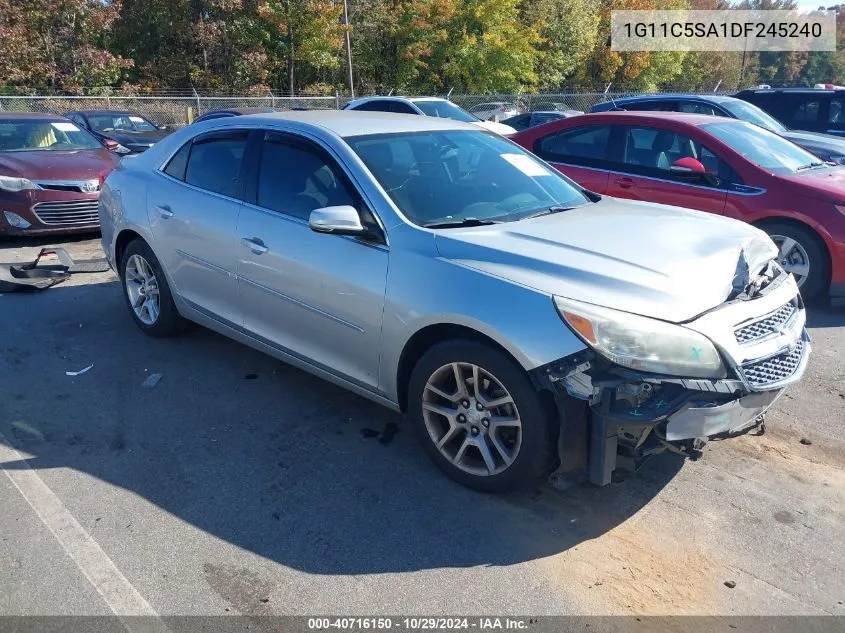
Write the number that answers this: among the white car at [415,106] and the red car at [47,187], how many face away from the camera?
0

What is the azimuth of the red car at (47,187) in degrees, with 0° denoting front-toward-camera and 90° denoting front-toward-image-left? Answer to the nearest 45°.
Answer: approximately 315°

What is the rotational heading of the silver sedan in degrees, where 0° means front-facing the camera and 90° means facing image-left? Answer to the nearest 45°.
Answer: approximately 315°

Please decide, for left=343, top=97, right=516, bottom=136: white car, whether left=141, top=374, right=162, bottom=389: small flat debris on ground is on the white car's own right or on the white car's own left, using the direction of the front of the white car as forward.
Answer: on the white car's own right

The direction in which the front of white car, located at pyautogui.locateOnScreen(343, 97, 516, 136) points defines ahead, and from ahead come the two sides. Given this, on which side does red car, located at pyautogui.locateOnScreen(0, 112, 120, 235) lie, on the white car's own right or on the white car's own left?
on the white car's own right

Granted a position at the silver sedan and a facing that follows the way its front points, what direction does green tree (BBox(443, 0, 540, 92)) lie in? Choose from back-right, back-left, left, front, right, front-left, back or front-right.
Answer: back-left

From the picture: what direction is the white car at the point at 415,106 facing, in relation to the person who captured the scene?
facing the viewer and to the right of the viewer

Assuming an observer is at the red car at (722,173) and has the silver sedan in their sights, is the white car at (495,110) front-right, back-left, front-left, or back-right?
back-right

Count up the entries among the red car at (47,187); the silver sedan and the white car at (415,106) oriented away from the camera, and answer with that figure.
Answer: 0

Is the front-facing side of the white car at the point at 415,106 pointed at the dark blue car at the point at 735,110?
yes

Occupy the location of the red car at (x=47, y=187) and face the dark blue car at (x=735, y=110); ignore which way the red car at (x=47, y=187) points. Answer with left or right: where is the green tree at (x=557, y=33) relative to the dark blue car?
left

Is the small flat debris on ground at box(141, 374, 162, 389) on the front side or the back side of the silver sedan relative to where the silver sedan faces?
on the back side

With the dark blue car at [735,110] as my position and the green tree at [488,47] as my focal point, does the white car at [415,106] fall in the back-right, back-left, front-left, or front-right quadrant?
front-left

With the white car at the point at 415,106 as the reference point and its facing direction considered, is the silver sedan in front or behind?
in front
